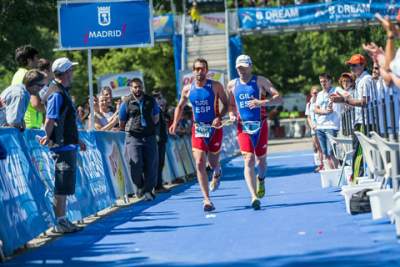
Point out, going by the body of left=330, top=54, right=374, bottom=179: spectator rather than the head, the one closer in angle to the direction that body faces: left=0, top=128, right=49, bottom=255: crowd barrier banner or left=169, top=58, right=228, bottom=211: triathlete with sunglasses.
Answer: the triathlete with sunglasses

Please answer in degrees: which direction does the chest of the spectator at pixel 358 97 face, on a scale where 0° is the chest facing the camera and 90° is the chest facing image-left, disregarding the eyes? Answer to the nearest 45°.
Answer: approximately 90°

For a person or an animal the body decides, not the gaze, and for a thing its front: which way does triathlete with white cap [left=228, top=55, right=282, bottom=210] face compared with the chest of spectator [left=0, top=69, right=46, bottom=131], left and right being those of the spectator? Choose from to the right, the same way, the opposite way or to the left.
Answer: to the right

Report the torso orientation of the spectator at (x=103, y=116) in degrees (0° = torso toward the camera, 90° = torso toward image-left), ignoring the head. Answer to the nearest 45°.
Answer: approximately 315°

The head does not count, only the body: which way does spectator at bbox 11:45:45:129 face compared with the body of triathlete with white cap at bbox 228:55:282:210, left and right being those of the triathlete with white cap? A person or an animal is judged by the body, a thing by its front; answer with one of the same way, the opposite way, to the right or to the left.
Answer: to the left

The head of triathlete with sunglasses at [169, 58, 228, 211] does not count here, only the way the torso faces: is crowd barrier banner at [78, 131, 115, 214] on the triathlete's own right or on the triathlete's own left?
on the triathlete's own right

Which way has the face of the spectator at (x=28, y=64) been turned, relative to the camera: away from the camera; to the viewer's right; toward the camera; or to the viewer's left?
to the viewer's right

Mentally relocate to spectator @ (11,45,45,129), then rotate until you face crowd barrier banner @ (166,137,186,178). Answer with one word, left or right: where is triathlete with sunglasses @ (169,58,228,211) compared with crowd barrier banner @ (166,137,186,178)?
right

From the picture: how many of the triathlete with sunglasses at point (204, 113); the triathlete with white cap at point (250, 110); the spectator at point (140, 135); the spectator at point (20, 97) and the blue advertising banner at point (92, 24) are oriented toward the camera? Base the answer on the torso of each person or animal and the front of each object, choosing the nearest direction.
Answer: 4

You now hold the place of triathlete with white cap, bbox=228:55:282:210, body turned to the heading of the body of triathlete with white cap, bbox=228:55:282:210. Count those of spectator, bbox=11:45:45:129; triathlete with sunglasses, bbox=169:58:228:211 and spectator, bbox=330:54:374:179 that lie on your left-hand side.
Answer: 1

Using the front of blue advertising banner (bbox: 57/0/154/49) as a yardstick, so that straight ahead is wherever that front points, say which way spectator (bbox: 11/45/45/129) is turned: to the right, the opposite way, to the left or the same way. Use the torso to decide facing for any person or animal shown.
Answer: to the left

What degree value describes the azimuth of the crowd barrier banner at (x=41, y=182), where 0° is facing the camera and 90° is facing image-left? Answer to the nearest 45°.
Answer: approximately 315°
